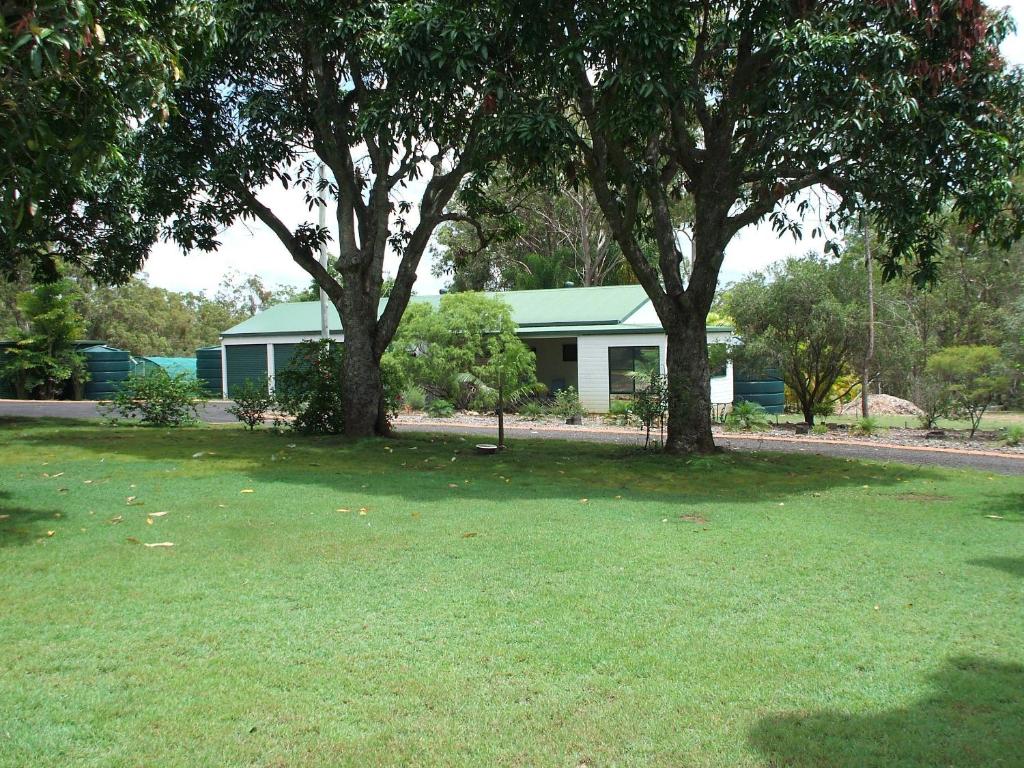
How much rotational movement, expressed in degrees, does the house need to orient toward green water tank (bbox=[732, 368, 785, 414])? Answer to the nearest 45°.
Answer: approximately 90° to its left

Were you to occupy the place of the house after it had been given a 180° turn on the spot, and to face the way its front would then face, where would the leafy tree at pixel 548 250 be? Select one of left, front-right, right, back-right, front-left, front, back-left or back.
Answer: front

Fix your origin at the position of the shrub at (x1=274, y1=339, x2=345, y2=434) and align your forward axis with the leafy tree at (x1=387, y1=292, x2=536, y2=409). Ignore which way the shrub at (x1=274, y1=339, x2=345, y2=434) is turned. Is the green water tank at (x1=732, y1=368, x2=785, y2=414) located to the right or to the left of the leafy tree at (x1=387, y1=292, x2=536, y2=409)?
right

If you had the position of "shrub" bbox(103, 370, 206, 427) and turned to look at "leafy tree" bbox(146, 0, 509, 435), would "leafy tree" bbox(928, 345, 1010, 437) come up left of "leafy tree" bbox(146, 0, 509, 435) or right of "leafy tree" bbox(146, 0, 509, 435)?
left

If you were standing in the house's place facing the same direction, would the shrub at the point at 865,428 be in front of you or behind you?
in front

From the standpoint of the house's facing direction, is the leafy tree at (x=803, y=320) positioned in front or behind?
in front

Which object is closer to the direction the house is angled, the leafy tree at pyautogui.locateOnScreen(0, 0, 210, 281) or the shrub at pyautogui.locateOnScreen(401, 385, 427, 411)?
the leafy tree

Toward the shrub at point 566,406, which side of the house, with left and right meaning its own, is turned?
front

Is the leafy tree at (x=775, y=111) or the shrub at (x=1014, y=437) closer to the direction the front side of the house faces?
the leafy tree

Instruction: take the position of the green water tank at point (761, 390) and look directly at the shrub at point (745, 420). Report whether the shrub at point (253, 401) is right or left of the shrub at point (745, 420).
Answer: right

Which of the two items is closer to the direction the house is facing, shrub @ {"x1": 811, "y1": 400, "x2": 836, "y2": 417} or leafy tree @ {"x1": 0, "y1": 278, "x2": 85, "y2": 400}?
the shrub

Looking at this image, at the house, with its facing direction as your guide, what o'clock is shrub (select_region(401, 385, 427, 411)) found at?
The shrub is roughly at 2 o'clock from the house.

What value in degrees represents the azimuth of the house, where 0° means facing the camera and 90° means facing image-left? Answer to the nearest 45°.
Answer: approximately 0°

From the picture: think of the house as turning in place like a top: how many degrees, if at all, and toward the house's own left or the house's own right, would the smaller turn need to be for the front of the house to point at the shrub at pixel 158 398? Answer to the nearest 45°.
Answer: approximately 45° to the house's own right

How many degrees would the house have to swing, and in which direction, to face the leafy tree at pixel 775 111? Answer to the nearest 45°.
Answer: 0° — it already faces it

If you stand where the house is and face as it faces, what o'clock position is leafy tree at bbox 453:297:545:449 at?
The leafy tree is roughly at 1 o'clock from the house.

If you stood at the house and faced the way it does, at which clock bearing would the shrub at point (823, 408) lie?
The shrub is roughly at 10 o'clock from the house.
